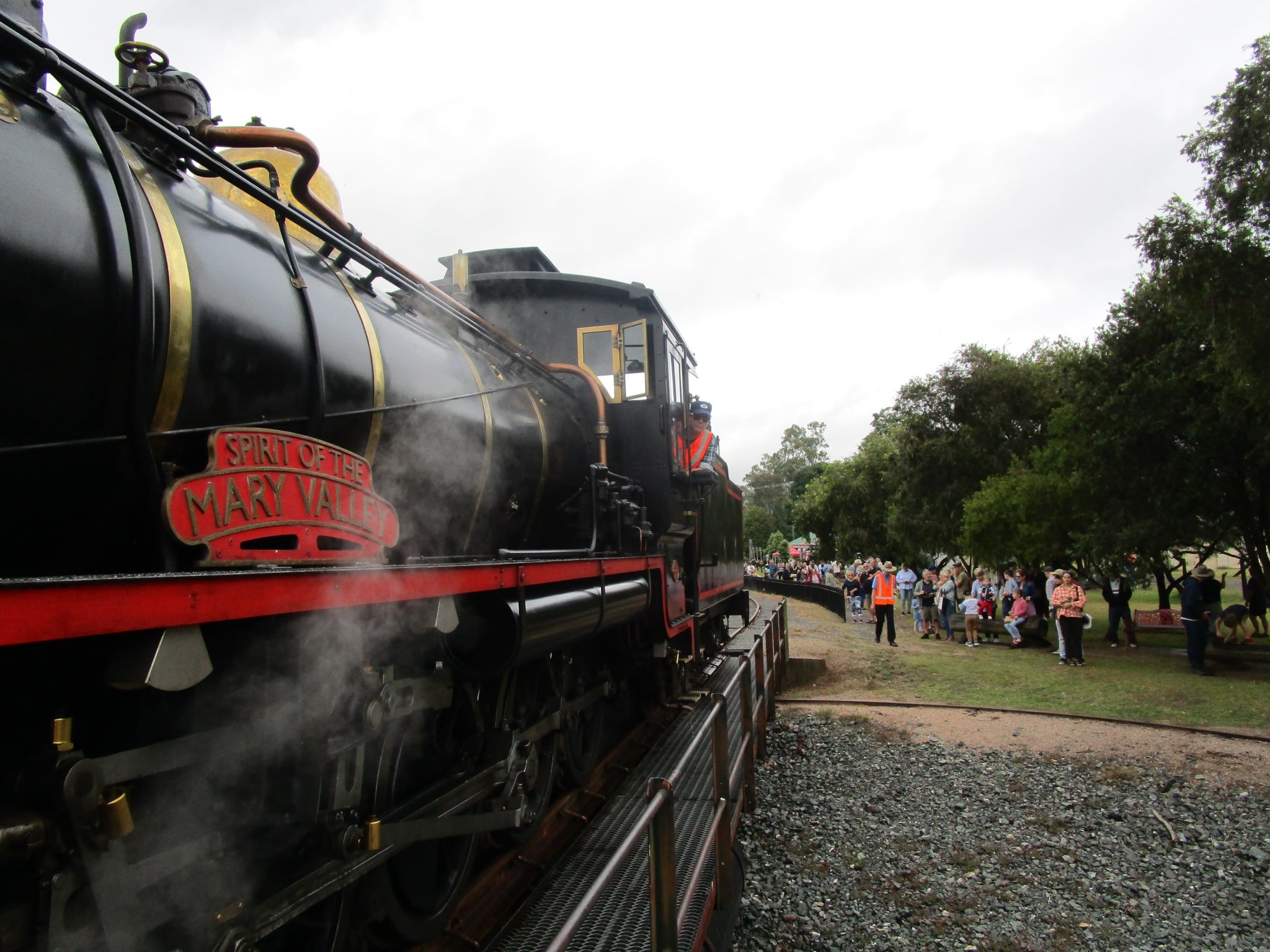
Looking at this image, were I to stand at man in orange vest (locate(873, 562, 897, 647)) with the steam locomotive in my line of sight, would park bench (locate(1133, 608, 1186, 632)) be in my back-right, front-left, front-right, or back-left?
back-left

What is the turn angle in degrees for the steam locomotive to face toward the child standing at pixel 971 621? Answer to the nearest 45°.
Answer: approximately 180°

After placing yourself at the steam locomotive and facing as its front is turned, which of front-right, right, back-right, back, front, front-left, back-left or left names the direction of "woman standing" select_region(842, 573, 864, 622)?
back

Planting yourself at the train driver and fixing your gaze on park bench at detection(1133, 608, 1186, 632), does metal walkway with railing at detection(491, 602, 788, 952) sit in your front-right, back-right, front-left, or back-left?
back-right

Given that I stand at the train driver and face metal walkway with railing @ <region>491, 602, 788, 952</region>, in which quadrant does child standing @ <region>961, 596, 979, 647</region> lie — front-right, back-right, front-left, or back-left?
back-left

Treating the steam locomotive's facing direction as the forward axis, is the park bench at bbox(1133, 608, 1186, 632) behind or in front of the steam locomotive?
behind

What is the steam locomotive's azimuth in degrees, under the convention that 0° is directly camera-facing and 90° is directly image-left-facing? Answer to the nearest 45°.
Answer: approximately 45°
